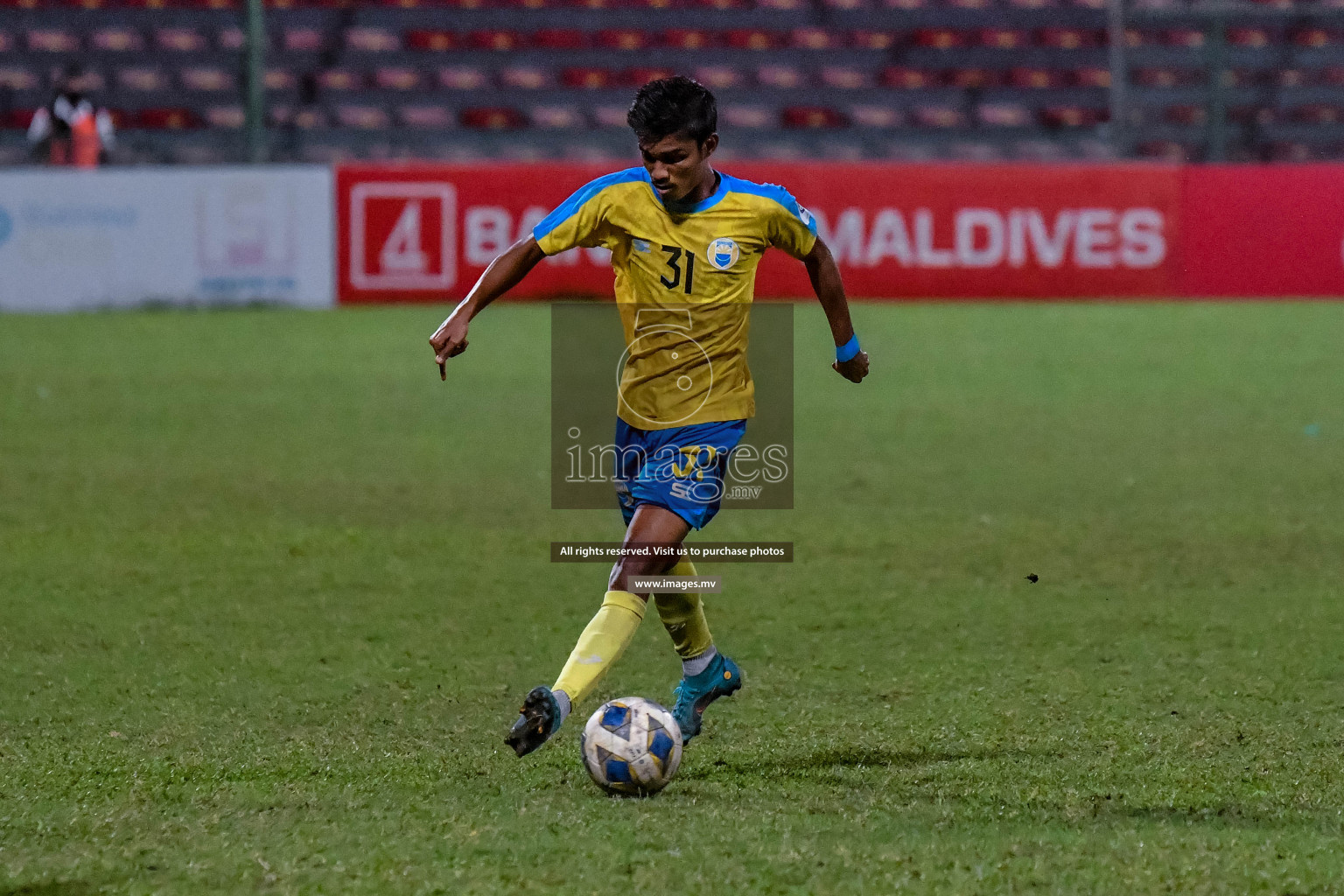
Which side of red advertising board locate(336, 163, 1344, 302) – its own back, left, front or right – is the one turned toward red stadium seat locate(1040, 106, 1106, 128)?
back

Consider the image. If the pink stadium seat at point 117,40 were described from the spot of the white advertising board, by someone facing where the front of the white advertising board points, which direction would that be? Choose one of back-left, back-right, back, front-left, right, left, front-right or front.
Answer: back

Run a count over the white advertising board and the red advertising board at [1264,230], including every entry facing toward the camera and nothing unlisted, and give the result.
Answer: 2

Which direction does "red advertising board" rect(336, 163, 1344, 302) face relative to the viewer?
toward the camera

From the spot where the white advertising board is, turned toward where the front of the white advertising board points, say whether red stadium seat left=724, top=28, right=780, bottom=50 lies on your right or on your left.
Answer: on your left

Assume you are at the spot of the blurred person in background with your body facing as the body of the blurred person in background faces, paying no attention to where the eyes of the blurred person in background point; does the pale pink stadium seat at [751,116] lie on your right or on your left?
on your left

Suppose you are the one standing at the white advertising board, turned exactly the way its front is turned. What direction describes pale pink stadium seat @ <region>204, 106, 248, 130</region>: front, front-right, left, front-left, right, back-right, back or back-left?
back

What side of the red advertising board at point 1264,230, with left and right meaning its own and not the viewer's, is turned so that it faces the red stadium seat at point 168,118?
right

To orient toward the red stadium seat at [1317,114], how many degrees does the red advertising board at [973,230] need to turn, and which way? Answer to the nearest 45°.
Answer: approximately 135° to its left

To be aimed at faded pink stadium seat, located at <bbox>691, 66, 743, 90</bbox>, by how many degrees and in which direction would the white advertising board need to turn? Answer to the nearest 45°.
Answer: approximately 135° to its left

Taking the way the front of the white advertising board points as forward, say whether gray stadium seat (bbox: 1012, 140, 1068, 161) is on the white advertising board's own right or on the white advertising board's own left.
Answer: on the white advertising board's own left

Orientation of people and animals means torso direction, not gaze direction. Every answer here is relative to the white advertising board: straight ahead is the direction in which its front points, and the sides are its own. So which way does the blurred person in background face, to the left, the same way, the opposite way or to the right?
the same way

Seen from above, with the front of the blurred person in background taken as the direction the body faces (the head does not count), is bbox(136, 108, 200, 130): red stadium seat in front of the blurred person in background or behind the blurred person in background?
behind

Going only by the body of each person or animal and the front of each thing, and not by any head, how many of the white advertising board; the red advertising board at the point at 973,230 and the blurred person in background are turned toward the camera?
3

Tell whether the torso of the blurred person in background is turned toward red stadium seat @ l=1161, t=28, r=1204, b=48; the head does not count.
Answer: no

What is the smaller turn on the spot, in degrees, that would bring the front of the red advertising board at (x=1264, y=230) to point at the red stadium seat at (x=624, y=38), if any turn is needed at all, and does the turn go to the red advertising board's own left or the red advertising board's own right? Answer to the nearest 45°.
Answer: approximately 135° to the red advertising board's own right

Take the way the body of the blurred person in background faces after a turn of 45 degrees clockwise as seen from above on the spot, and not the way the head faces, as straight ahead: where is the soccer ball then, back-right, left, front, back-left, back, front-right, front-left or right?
front-left

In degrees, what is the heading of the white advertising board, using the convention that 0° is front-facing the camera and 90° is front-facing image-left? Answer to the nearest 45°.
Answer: approximately 0°

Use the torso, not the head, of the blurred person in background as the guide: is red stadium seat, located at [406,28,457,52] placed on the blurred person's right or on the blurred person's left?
on the blurred person's left
